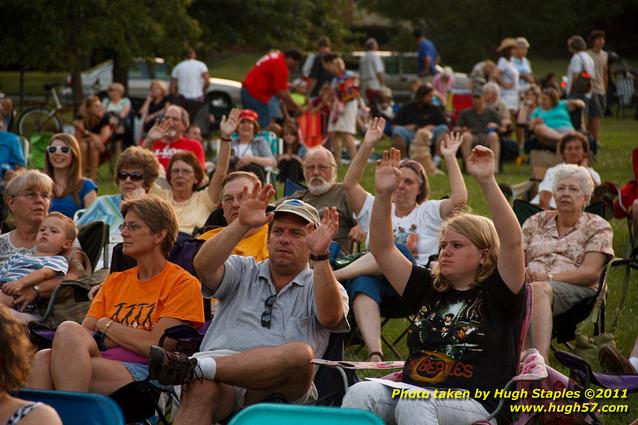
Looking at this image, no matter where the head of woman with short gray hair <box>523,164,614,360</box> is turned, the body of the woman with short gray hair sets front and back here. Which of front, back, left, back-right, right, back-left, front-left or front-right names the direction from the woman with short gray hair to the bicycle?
right

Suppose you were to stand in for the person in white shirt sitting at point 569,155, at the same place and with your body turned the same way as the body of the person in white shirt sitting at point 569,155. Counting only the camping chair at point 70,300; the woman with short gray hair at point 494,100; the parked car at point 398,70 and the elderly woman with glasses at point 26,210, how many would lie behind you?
2

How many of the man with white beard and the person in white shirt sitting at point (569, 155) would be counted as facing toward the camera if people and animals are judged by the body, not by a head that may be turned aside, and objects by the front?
2

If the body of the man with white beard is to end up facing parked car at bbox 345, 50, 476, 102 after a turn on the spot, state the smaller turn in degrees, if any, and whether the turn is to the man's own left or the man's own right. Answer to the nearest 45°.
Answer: approximately 180°

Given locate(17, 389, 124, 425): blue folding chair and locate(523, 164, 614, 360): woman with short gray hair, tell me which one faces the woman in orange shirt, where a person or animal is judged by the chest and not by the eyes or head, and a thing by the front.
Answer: the woman with short gray hair

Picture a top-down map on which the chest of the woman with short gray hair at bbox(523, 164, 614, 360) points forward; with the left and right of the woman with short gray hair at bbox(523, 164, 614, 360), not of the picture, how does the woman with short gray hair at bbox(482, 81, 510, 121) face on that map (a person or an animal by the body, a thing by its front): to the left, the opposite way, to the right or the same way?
the same way

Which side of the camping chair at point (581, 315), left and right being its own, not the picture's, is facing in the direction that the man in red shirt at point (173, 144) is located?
right

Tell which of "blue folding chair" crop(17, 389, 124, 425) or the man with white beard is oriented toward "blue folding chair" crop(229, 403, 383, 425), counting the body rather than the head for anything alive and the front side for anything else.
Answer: the man with white beard

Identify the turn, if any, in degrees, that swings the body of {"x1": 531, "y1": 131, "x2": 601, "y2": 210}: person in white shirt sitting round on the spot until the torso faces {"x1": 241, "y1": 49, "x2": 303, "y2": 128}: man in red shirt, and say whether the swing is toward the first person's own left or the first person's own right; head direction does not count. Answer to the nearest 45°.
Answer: approximately 135° to the first person's own right

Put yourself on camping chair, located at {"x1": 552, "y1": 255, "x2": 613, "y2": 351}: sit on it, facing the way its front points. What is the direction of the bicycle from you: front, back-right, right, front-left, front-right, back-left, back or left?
right

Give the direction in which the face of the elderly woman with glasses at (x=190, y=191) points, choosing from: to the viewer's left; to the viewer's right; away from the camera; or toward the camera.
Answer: toward the camera

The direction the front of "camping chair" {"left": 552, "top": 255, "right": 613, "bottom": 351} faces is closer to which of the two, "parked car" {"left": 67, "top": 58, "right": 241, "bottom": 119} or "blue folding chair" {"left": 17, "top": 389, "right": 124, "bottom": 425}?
the blue folding chair

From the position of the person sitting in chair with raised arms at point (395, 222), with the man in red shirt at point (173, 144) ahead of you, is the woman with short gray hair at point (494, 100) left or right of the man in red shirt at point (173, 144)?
right

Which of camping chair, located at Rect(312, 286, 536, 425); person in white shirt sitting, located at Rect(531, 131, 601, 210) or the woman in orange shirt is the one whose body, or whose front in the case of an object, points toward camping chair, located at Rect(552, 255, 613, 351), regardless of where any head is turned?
the person in white shirt sitting

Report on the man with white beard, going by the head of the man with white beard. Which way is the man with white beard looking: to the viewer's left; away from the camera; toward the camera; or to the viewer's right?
toward the camera

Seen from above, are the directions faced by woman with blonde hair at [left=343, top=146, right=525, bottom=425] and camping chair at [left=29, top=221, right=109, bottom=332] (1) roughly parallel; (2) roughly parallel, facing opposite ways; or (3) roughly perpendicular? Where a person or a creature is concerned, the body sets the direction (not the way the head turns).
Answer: roughly parallel

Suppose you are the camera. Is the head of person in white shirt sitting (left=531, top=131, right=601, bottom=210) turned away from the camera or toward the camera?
toward the camera

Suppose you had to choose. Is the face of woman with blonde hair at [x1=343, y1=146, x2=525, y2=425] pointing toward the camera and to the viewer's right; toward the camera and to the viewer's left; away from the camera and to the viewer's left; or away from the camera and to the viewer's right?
toward the camera and to the viewer's left

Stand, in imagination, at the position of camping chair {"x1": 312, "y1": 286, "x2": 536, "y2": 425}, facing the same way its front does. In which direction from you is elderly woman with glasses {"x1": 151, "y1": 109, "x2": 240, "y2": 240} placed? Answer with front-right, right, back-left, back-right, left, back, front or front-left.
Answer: right
